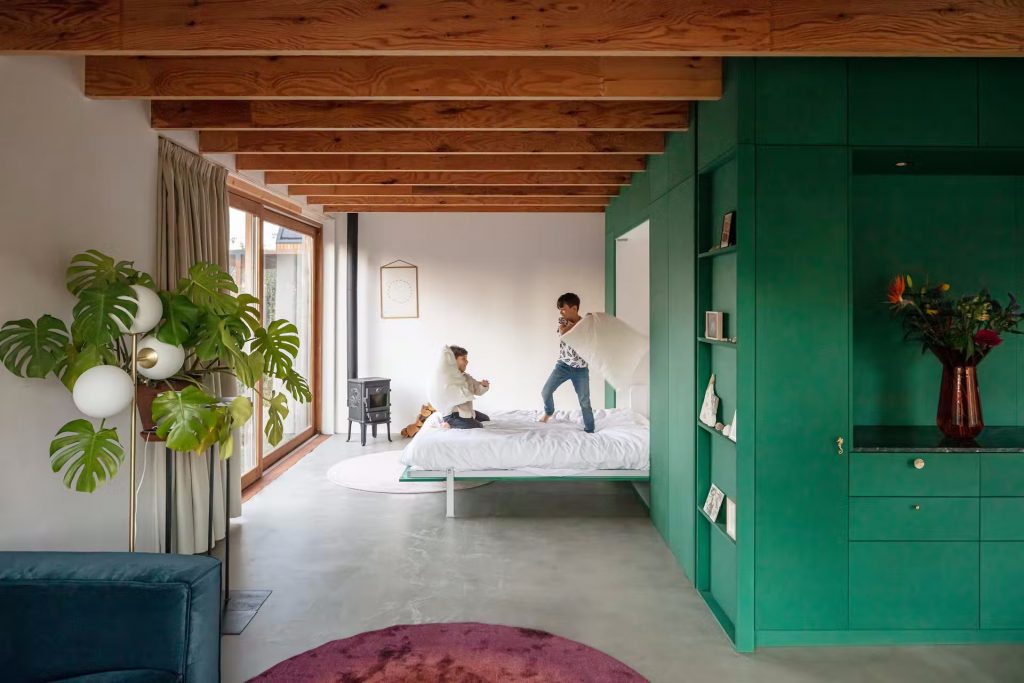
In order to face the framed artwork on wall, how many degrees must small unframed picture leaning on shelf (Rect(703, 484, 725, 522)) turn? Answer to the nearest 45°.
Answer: approximately 90° to its right

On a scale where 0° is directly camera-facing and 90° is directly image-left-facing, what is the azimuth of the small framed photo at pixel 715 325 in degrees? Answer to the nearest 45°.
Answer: approximately 45°

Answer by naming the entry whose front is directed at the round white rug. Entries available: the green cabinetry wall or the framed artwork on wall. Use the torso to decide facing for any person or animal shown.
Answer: the framed artwork on wall

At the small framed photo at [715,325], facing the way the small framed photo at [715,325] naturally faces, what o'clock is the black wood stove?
The black wood stove is roughly at 3 o'clock from the small framed photo.

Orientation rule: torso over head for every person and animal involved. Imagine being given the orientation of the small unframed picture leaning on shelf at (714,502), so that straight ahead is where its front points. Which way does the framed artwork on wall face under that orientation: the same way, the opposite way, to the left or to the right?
to the left

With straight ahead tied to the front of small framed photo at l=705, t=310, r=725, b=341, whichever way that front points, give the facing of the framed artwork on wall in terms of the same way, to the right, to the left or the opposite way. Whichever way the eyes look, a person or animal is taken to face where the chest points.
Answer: to the left

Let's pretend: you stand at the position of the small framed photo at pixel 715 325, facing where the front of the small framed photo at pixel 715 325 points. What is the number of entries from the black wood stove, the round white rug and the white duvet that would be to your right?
3

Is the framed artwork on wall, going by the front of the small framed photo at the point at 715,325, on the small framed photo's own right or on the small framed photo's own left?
on the small framed photo's own right
